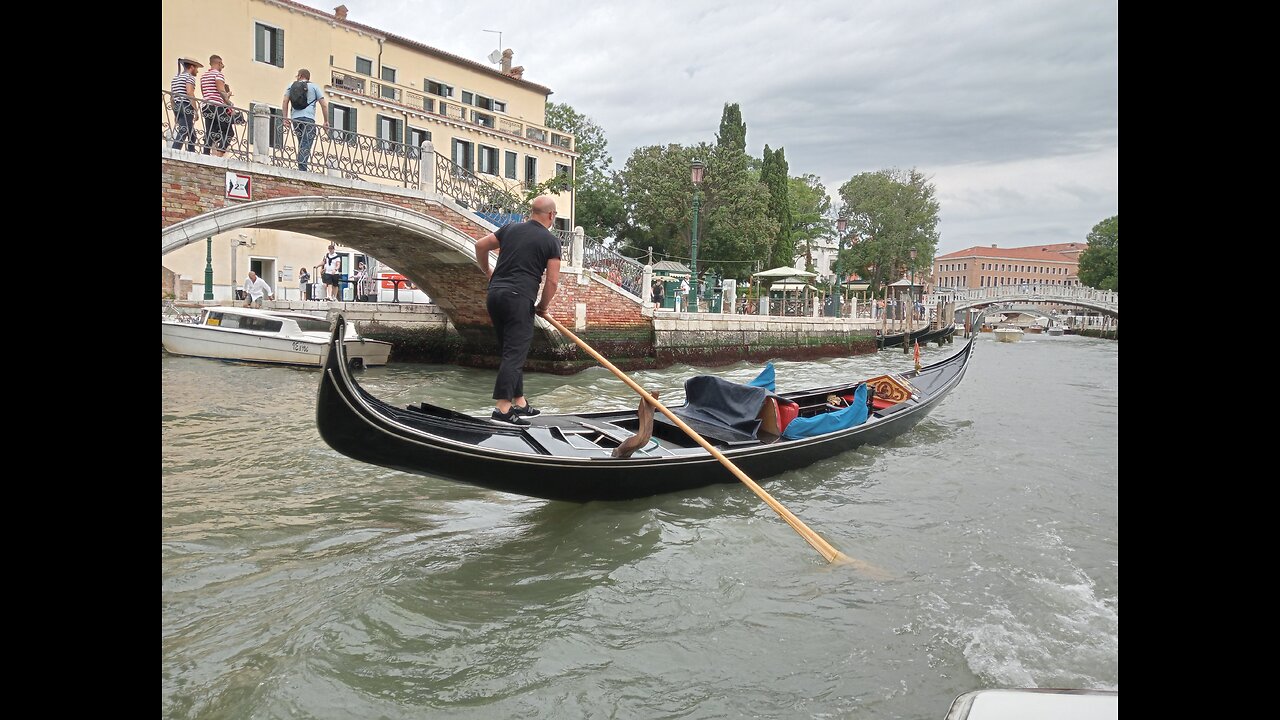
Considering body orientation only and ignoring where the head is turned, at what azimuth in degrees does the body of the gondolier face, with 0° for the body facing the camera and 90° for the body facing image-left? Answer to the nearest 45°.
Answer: approximately 225°

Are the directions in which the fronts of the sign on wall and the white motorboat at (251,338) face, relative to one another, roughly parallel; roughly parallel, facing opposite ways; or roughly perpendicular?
roughly perpendicular

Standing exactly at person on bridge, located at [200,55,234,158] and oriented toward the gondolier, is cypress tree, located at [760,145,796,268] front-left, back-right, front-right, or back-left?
back-left

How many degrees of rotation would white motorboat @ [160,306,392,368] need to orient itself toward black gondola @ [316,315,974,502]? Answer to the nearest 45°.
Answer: approximately 90° to its left

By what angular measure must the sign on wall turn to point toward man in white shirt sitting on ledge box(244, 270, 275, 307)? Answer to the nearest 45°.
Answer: approximately 180°

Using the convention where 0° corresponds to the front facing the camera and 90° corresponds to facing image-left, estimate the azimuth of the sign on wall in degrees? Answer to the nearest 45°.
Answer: approximately 0°

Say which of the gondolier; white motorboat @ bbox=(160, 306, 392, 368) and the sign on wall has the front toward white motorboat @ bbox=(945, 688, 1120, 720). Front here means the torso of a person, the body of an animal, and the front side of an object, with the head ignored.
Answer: the sign on wall

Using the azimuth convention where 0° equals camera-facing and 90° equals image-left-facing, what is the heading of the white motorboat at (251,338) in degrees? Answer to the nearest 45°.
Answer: approximately 90°
